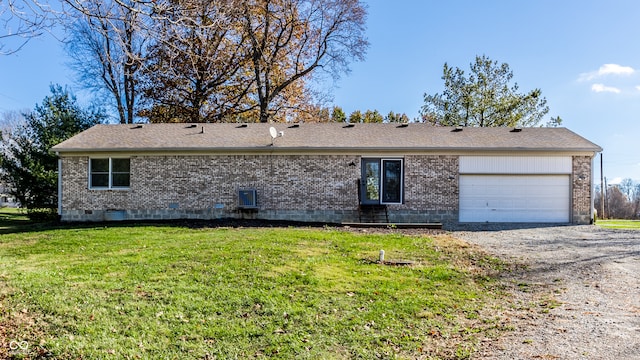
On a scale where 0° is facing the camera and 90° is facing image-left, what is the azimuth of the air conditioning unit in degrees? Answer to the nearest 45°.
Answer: approximately 0°
